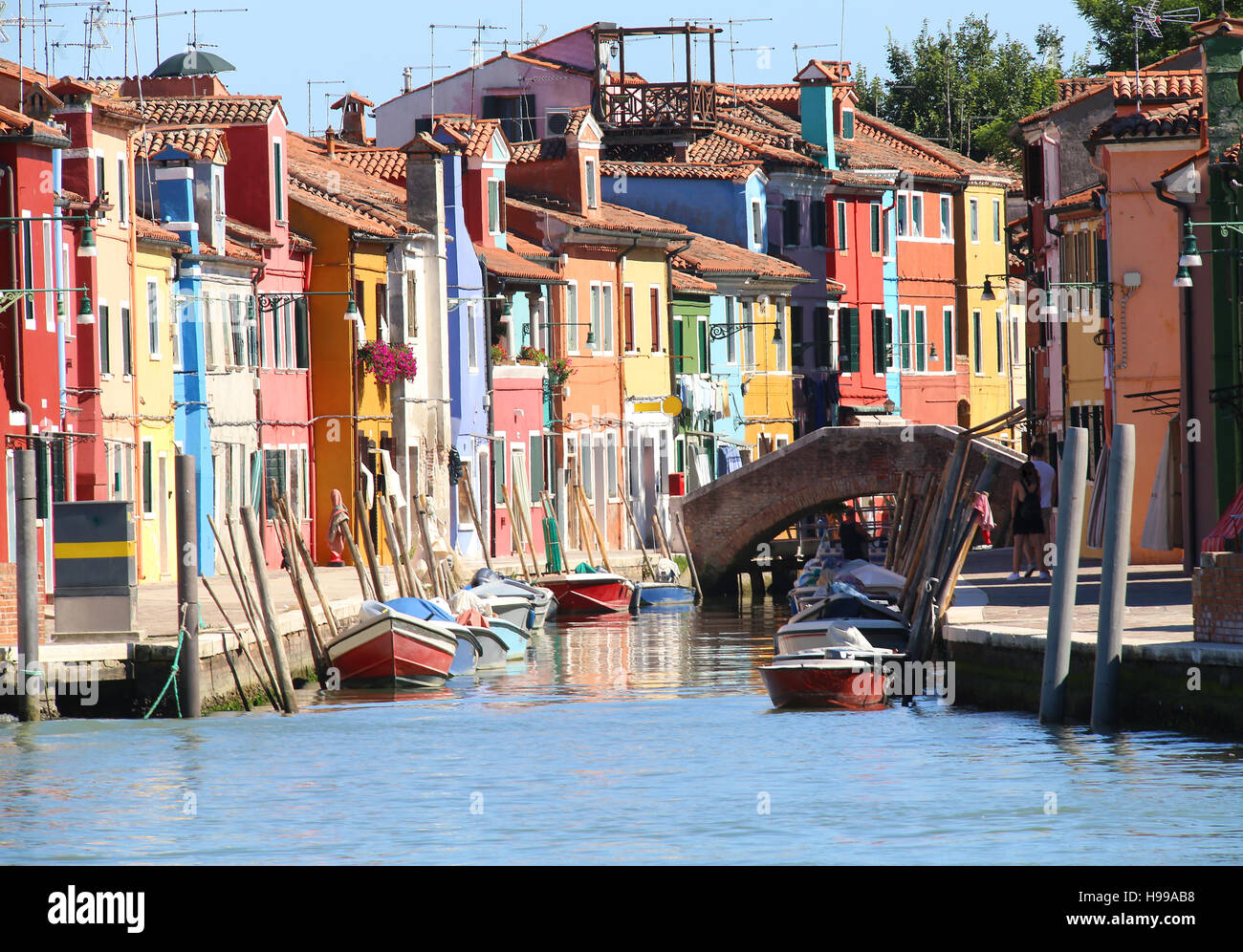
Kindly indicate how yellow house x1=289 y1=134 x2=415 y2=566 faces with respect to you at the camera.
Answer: facing the viewer and to the right of the viewer

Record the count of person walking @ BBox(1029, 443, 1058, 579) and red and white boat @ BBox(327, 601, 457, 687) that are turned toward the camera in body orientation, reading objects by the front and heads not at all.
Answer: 1

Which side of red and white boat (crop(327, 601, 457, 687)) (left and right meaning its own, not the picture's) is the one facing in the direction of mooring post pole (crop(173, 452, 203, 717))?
front

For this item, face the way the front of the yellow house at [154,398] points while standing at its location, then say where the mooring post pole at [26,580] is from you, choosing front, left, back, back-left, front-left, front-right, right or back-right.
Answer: front-right

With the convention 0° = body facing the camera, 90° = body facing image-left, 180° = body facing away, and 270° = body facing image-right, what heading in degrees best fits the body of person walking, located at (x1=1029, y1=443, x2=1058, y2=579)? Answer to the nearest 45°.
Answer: approximately 180°

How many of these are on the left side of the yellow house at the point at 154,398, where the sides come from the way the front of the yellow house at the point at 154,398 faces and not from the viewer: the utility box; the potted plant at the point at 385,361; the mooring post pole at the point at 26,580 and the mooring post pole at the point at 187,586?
1

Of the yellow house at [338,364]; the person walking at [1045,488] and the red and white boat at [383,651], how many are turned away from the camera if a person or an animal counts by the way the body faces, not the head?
1

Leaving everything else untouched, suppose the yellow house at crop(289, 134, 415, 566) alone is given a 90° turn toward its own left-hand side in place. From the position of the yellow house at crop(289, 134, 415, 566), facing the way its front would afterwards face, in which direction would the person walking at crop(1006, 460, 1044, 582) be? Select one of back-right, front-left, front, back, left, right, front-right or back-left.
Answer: right

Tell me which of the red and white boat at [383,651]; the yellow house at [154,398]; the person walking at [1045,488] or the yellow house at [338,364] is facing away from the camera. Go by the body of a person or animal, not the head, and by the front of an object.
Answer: the person walking

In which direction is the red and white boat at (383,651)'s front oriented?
toward the camera

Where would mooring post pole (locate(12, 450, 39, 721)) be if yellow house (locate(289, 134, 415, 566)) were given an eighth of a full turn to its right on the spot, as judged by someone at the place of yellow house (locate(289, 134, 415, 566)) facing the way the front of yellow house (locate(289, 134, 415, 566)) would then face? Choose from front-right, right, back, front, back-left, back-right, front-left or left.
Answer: front
